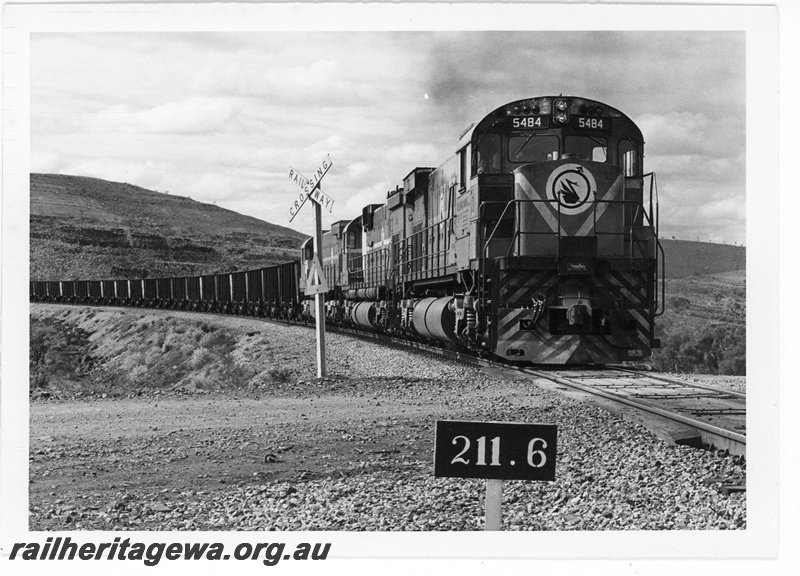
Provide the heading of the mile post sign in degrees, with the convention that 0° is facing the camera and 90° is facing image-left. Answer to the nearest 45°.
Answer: approximately 0°

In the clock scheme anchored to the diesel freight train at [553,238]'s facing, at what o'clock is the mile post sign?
The mile post sign is roughly at 2 o'clock from the diesel freight train.

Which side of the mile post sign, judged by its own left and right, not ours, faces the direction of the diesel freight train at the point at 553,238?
back

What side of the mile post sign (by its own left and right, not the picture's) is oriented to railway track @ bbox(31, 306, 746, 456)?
back

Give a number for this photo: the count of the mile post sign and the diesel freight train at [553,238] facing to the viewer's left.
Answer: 0

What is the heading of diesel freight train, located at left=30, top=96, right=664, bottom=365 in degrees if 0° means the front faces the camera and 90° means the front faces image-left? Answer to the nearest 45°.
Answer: approximately 315°
